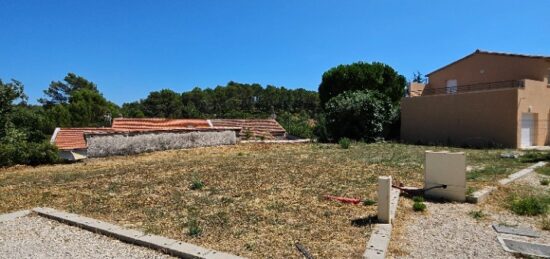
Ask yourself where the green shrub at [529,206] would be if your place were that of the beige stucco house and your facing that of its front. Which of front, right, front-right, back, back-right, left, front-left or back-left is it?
front-right

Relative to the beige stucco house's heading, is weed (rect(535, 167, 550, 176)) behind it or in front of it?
in front

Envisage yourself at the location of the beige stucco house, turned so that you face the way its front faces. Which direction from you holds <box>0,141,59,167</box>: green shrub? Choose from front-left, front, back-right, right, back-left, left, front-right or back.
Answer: right

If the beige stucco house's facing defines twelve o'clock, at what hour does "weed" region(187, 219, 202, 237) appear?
The weed is roughly at 2 o'clock from the beige stucco house.

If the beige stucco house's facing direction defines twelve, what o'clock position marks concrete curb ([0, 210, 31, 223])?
The concrete curb is roughly at 2 o'clock from the beige stucco house.

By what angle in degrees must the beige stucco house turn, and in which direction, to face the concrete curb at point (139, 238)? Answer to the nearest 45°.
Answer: approximately 45° to its right

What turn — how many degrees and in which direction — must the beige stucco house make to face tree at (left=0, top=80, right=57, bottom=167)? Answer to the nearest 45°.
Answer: approximately 90° to its right

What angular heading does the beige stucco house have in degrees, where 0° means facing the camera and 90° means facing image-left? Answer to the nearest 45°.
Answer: approximately 315°
